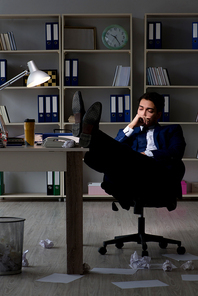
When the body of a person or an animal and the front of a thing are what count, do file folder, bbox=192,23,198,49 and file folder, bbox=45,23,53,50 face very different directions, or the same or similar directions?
same or similar directions

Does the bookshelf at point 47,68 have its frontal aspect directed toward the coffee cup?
yes

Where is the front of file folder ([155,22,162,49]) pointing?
toward the camera

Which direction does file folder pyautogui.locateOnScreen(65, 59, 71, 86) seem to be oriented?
toward the camera

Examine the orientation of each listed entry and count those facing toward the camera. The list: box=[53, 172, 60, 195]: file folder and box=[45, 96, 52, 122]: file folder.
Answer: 2

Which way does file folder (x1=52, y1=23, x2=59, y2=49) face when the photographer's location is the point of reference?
facing the viewer

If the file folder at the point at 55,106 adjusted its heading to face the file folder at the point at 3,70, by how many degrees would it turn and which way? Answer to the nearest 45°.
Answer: approximately 90° to its right

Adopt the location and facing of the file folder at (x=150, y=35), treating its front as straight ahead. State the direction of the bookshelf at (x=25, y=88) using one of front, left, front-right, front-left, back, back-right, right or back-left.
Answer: right

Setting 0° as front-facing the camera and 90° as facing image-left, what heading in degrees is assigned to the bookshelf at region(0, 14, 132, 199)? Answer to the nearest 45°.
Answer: approximately 0°

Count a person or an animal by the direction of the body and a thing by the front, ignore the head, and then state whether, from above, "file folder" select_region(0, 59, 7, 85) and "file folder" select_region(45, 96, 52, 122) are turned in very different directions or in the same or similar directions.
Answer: same or similar directions

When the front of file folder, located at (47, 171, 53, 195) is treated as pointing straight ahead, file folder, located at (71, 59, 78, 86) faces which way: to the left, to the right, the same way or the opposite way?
the same way
